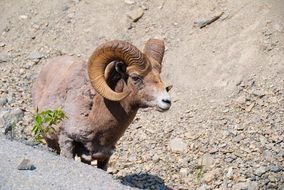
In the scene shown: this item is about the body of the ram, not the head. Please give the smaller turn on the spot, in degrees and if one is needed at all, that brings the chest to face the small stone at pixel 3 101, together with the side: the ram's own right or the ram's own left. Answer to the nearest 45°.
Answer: approximately 180°

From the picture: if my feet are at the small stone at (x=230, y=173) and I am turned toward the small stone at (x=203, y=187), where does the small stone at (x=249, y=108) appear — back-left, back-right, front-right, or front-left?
back-right

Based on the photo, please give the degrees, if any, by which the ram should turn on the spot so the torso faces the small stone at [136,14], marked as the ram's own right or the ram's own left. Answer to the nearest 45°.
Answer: approximately 135° to the ram's own left

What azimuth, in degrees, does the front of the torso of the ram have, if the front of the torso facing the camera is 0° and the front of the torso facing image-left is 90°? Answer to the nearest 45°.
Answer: approximately 315°

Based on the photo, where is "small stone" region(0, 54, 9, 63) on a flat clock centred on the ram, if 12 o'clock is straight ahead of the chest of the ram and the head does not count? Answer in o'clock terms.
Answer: The small stone is roughly at 7 o'clock from the ram.
